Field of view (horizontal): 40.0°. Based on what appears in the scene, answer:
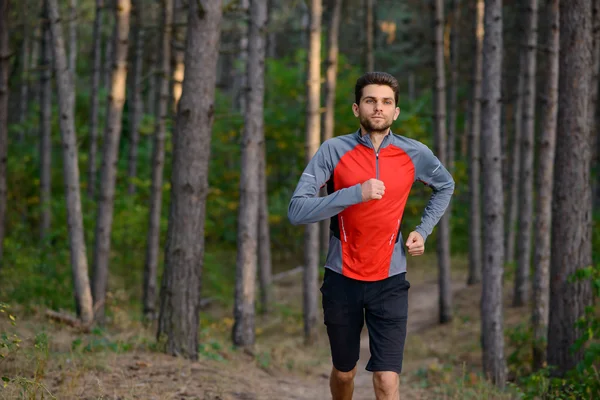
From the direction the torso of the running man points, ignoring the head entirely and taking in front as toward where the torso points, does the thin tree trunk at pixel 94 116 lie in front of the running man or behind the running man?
behind

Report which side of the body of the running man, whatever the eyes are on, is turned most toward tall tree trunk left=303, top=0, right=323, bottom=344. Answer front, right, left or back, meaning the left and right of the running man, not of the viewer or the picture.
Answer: back

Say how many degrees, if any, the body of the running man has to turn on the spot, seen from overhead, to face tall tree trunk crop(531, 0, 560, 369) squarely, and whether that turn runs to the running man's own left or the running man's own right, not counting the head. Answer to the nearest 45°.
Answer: approximately 180°

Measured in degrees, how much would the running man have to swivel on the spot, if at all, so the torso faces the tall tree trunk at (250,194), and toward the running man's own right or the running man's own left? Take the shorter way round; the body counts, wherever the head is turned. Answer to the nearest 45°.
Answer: approximately 180°

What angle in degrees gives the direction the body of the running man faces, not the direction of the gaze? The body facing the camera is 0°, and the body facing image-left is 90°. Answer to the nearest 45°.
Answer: approximately 0°

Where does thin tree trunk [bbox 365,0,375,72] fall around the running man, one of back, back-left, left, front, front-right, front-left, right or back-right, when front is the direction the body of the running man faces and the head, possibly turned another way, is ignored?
back

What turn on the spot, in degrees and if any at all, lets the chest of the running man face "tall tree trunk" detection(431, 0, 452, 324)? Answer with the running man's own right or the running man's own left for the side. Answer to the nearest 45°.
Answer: approximately 180°

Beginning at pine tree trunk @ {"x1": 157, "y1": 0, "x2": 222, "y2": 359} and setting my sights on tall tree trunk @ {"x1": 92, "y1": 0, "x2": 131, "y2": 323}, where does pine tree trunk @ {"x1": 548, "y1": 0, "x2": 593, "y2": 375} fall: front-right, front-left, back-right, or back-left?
back-right

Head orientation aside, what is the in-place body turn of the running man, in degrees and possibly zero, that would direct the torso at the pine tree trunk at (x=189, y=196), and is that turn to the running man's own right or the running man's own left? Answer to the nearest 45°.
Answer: approximately 135° to the running man's own right

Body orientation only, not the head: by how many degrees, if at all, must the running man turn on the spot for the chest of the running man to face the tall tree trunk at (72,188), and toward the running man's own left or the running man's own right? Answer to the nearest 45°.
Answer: approximately 135° to the running man's own right

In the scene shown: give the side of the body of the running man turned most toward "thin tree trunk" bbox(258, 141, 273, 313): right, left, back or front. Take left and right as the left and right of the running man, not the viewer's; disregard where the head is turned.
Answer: back

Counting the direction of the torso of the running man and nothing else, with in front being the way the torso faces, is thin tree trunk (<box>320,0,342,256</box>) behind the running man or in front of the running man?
behind
